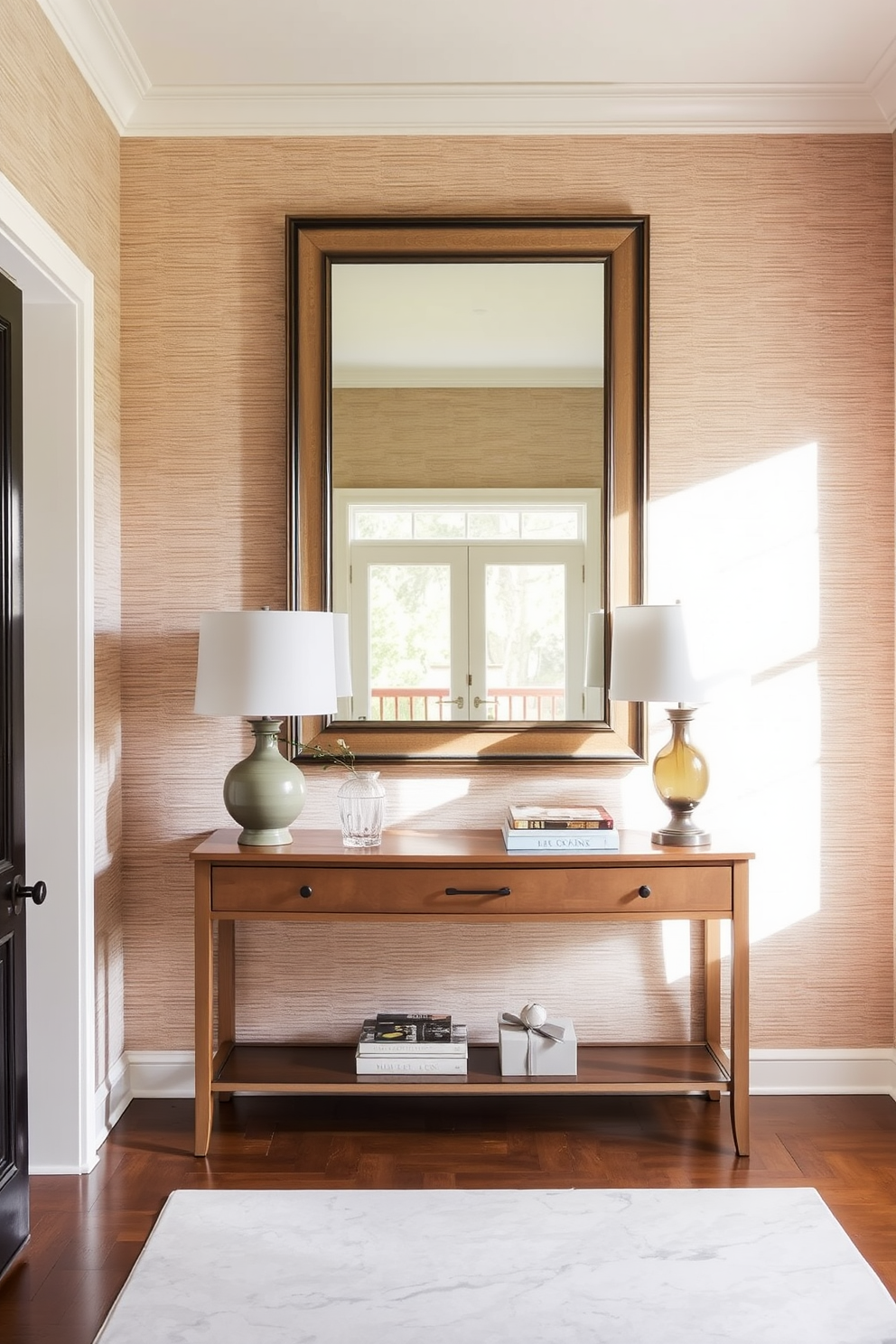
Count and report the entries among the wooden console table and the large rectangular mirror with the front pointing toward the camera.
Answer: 2

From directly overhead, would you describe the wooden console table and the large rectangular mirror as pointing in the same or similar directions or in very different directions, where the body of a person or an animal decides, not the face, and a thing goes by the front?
same or similar directions

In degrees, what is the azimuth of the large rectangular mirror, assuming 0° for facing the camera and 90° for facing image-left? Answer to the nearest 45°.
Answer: approximately 0°

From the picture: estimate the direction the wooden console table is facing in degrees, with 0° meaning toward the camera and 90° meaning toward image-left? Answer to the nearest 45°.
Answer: approximately 0°
